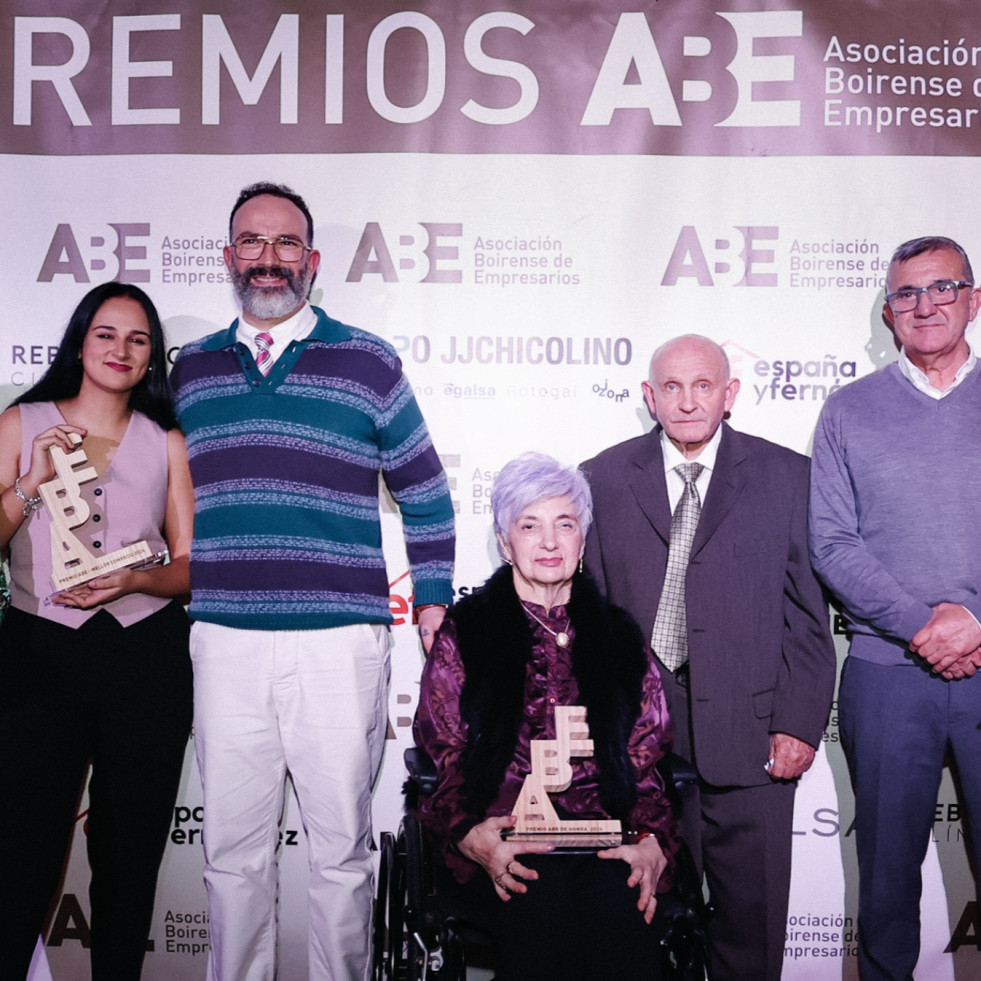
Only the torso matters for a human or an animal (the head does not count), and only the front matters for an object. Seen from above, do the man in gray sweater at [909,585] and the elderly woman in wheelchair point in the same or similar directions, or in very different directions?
same or similar directions

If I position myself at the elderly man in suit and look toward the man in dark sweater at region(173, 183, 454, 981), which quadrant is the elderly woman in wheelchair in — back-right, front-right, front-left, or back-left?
front-left

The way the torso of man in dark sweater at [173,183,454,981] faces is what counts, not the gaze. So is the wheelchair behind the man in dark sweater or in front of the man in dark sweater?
in front

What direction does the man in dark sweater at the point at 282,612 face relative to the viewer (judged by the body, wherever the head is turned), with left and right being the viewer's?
facing the viewer

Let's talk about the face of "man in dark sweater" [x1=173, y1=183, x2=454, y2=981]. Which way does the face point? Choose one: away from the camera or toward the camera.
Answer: toward the camera

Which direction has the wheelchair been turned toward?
toward the camera

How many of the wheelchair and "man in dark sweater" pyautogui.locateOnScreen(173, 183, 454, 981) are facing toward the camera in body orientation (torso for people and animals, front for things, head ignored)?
2

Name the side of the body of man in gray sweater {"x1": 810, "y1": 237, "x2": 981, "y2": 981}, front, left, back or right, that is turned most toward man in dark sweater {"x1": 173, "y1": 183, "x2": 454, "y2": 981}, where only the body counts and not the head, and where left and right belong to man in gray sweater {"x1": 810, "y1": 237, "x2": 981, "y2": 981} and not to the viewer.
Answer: right

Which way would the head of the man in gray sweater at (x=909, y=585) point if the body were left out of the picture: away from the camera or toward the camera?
toward the camera

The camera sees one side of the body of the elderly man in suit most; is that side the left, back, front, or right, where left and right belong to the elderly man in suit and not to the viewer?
front

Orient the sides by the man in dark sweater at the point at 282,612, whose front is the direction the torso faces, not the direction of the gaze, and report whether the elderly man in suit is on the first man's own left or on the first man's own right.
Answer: on the first man's own left
